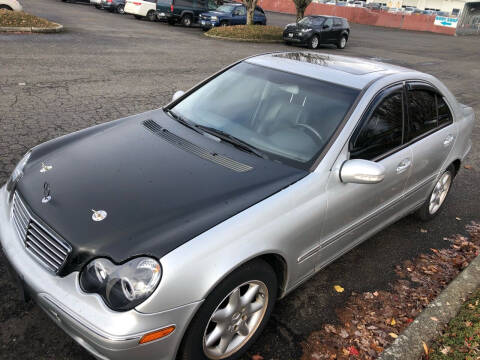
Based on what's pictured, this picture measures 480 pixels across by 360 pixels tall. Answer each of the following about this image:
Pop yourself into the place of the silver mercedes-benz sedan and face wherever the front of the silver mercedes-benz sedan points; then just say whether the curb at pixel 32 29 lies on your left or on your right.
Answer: on your right

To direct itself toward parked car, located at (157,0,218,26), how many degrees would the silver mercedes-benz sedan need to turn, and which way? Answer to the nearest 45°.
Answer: approximately 135° to its right

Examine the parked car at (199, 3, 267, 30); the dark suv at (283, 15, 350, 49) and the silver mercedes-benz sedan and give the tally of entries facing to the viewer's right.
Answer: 0

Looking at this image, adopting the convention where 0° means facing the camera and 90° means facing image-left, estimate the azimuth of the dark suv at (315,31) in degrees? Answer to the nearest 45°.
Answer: approximately 45°

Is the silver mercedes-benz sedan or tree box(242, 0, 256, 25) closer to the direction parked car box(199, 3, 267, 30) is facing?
the silver mercedes-benz sedan

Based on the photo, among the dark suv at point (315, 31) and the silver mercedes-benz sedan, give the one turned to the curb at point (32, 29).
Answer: the dark suv

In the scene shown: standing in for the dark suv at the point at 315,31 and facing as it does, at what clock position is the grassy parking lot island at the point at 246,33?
The grassy parking lot island is roughly at 1 o'clock from the dark suv.

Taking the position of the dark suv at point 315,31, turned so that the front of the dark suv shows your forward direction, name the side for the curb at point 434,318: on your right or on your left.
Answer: on your left

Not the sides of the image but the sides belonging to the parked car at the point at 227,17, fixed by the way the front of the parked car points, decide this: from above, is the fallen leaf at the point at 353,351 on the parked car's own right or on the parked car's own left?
on the parked car's own left

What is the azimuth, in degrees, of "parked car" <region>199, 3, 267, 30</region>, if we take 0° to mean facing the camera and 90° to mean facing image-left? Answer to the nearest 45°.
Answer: approximately 45°

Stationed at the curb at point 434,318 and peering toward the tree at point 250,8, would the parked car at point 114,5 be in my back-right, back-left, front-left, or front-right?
front-left

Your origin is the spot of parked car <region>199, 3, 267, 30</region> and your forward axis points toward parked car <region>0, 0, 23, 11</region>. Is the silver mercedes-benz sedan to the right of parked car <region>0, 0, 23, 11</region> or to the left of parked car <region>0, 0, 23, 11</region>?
left

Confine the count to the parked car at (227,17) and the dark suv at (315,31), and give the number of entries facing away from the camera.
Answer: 0

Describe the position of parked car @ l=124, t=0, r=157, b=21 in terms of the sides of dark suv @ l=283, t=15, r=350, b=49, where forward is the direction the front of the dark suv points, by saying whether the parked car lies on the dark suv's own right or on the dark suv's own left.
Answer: on the dark suv's own right

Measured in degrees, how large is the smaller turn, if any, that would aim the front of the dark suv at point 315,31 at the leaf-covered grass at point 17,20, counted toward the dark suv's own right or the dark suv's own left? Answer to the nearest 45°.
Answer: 0° — it already faces it
